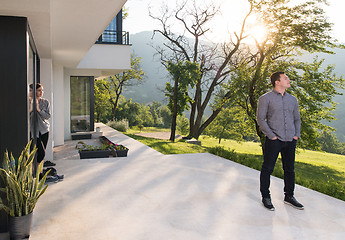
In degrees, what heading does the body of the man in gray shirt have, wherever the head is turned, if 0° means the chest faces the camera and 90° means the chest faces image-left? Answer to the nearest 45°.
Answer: approximately 315°

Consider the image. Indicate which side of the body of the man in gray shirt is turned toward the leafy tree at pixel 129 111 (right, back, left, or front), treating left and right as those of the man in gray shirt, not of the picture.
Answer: back

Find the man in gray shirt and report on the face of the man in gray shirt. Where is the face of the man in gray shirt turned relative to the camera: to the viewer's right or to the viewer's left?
to the viewer's right

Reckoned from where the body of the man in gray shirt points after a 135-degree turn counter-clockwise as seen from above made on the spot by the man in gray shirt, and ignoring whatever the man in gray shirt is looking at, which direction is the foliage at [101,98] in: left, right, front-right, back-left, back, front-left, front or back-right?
front-left

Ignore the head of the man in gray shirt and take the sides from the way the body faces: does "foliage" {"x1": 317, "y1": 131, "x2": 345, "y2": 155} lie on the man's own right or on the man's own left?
on the man's own left

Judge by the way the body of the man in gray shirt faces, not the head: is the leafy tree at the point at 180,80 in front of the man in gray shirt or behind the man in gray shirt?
behind

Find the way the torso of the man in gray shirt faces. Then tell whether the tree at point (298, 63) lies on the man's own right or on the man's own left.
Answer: on the man's own left

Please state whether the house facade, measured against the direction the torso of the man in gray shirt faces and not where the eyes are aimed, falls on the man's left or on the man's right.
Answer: on the man's right

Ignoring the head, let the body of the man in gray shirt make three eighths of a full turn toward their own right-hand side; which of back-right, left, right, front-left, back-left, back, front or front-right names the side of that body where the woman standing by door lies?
front
